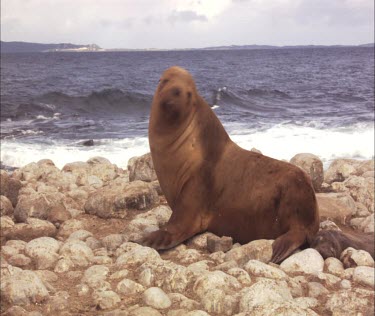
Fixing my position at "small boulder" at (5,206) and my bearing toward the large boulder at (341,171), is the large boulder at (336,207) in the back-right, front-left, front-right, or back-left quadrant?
front-right

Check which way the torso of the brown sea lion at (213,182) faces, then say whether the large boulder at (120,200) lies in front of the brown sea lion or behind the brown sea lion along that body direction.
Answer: in front

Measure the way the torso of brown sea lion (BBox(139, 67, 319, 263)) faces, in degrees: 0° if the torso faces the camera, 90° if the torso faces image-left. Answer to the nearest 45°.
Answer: approximately 90°

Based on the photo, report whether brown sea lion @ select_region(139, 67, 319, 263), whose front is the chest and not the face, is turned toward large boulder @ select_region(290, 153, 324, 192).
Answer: no

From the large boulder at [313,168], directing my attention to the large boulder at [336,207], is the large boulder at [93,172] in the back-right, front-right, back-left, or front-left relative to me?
back-right

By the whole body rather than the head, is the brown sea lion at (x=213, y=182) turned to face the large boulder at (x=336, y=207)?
no

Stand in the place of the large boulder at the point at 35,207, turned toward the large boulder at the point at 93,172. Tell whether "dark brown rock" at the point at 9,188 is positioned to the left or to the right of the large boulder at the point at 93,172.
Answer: left

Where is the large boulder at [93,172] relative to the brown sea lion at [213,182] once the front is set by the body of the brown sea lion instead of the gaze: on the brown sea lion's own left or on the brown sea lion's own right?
on the brown sea lion's own right
